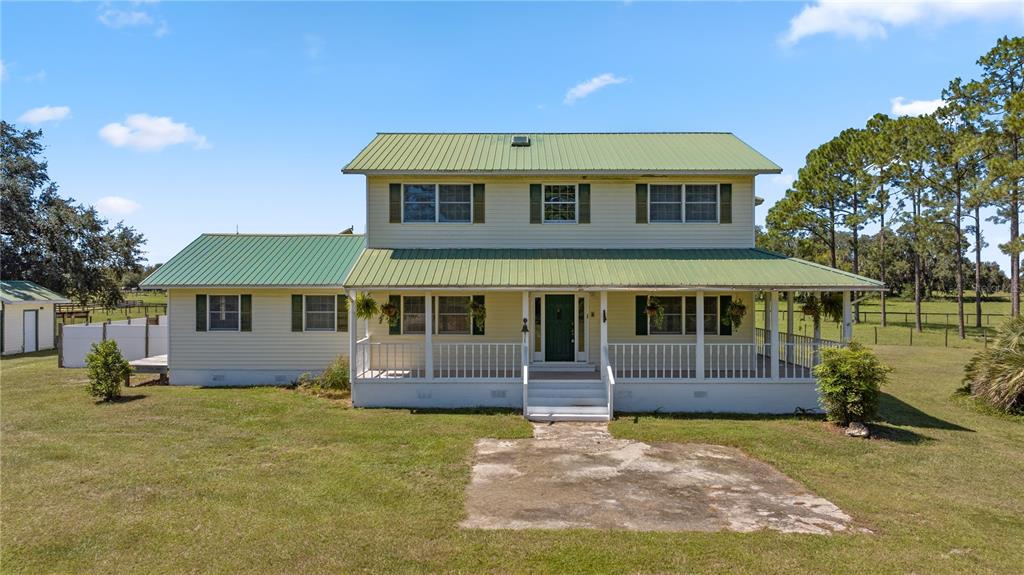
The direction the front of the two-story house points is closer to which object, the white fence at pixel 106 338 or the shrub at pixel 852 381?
the shrub

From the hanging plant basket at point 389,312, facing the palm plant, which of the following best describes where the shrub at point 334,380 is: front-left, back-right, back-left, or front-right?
back-left

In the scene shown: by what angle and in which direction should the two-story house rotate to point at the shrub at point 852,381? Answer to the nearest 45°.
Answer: approximately 45° to its left

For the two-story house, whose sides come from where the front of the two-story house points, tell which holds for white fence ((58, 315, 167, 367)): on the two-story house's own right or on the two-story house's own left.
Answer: on the two-story house's own right

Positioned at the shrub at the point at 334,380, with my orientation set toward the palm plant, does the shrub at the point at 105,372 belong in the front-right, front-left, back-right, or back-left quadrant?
back-right

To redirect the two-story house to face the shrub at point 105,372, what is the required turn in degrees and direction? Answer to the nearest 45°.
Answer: approximately 90° to its right

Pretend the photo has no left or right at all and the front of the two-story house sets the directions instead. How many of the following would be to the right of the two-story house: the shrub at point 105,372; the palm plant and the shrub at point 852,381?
1

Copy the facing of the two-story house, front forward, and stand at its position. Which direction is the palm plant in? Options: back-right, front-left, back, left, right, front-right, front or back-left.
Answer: left

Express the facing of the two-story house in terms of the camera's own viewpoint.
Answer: facing the viewer

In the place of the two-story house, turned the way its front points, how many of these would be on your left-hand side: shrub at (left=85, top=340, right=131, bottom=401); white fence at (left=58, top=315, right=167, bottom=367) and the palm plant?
1
